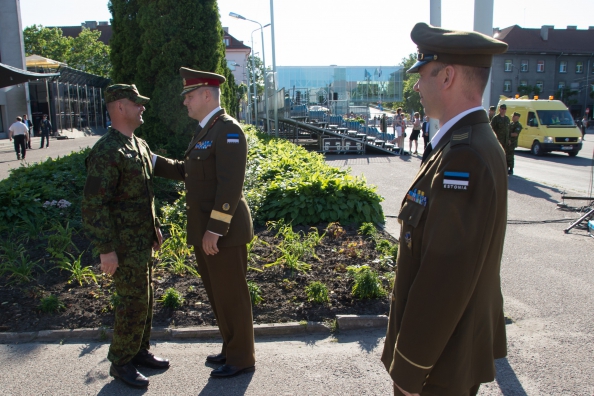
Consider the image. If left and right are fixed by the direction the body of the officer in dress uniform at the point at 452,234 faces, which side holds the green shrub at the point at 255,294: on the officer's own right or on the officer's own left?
on the officer's own right

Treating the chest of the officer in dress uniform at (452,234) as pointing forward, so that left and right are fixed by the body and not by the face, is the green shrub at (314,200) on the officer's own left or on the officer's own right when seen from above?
on the officer's own right

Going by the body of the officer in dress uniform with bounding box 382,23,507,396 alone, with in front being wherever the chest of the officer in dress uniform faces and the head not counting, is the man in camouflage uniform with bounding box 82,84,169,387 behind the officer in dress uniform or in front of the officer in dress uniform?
in front

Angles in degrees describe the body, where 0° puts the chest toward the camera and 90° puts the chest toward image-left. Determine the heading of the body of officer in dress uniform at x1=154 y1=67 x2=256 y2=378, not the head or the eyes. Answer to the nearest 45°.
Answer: approximately 90°

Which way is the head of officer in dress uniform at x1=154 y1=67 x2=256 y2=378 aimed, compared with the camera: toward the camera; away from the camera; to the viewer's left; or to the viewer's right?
to the viewer's left

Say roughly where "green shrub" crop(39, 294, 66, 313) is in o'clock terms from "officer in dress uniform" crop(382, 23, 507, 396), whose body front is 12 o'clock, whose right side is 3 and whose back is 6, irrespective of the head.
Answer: The green shrub is roughly at 1 o'clock from the officer in dress uniform.

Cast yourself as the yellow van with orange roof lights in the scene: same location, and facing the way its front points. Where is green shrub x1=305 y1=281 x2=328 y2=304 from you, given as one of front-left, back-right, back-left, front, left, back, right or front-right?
front-right

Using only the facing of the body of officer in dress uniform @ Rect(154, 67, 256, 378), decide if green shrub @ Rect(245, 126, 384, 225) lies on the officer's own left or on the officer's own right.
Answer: on the officer's own right

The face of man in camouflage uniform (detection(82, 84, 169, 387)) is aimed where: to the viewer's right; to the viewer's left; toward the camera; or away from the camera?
to the viewer's right

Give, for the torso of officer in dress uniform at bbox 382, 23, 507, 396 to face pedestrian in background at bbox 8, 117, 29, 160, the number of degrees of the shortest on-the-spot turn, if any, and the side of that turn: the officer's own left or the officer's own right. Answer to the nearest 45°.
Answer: approximately 45° to the officer's own right

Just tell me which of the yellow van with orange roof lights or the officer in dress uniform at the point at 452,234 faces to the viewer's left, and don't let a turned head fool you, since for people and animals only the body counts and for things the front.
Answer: the officer in dress uniform

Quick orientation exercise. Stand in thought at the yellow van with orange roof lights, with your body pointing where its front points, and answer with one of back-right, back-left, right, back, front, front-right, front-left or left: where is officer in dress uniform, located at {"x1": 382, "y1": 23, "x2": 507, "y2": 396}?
front-right

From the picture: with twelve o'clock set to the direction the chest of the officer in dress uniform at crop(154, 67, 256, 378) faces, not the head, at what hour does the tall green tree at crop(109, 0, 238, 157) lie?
The tall green tree is roughly at 3 o'clock from the officer in dress uniform.

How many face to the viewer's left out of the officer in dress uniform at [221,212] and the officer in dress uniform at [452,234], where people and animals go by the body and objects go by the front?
2

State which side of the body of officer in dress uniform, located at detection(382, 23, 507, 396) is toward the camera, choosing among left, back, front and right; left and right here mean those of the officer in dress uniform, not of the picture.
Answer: left

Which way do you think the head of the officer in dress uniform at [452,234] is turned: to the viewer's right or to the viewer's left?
to the viewer's left
